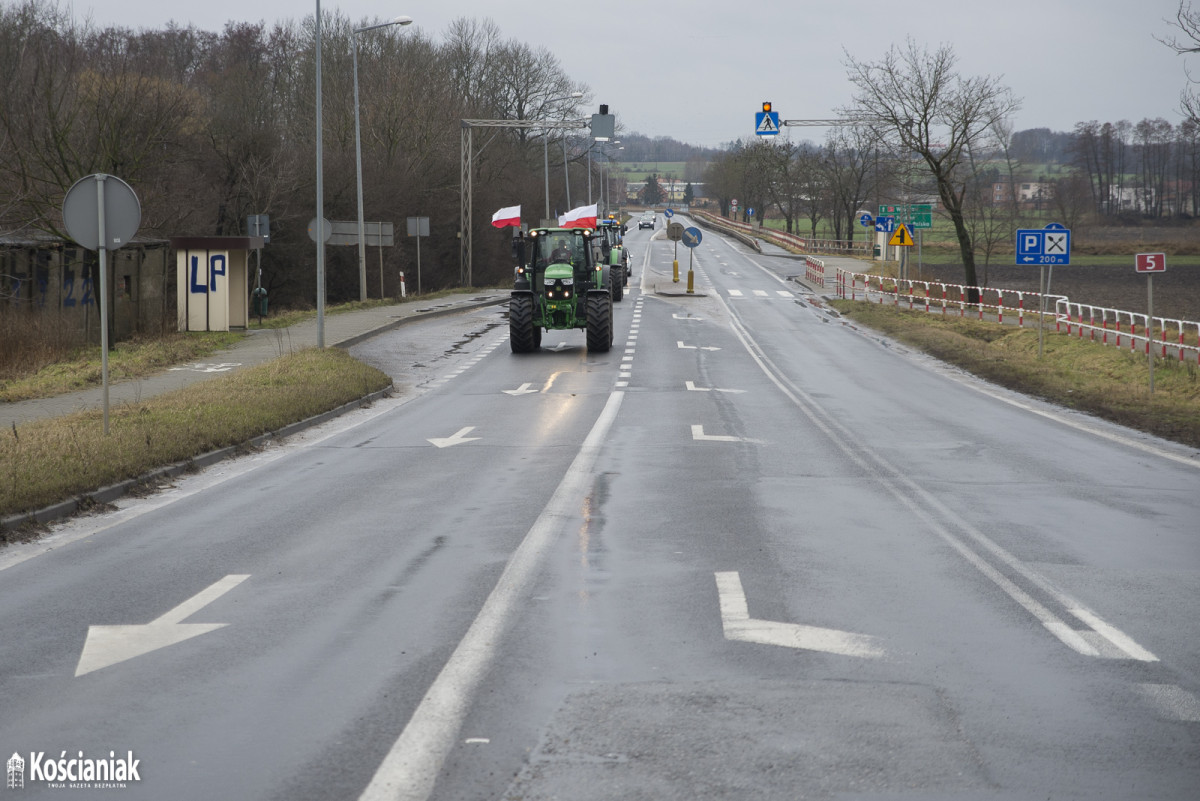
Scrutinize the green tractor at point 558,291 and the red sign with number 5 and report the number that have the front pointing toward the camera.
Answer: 2

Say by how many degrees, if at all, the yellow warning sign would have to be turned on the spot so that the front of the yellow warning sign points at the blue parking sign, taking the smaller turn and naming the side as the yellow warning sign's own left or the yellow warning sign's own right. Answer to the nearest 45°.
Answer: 0° — it already faces it

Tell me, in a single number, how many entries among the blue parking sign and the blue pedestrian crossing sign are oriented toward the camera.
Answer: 2

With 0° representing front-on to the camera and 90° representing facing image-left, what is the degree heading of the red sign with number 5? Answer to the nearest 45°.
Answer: approximately 0°

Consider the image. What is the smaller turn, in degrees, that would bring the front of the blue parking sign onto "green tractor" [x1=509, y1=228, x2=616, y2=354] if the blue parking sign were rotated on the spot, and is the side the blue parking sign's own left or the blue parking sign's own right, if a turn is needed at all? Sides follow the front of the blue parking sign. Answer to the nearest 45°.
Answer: approximately 90° to the blue parking sign's own right
